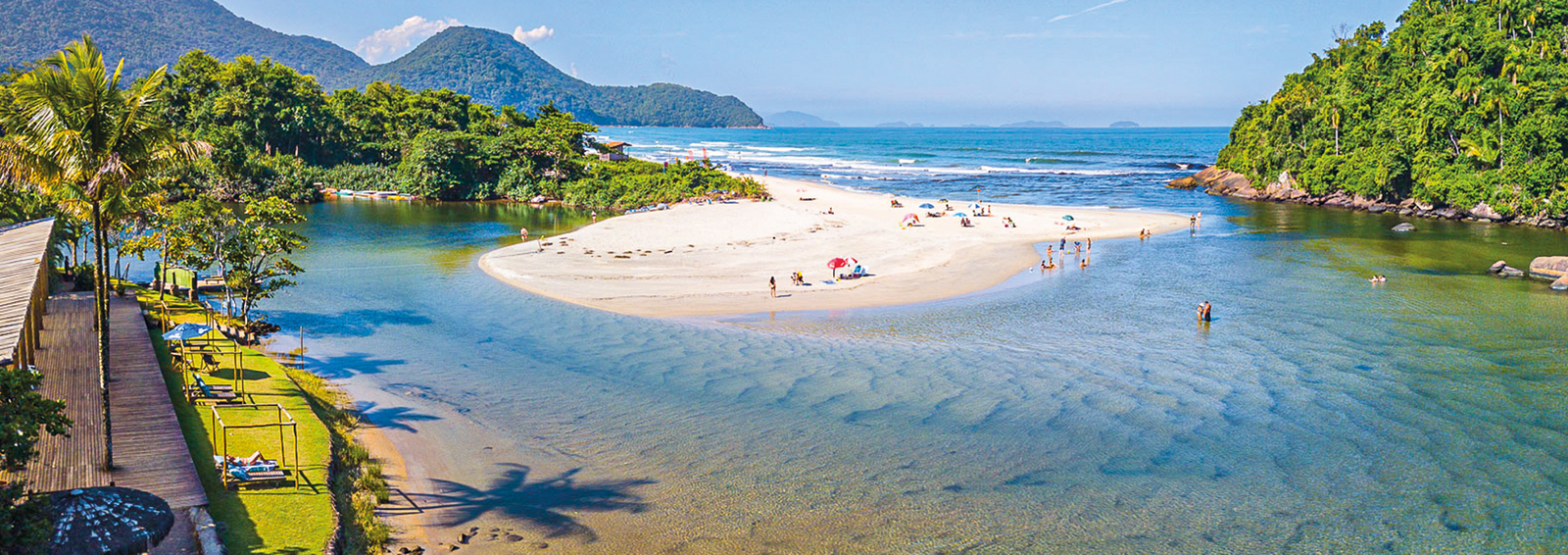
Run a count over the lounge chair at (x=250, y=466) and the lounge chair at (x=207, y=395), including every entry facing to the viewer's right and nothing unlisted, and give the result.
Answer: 2

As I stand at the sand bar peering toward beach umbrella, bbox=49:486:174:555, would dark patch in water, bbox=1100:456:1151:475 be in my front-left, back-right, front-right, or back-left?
front-left

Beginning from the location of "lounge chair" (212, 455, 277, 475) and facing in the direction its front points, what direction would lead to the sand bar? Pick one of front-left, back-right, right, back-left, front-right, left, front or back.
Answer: front-left

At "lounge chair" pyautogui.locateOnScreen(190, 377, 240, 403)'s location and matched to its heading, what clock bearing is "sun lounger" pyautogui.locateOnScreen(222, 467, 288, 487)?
The sun lounger is roughly at 3 o'clock from the lounge chair.

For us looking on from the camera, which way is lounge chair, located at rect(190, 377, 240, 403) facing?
facing to the right of the viewer

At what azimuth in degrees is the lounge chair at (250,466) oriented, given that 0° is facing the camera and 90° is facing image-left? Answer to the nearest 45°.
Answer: approximately 270°

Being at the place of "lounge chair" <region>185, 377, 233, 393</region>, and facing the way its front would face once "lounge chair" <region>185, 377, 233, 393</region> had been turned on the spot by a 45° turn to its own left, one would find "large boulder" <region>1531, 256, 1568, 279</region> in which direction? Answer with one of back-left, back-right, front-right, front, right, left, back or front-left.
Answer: front-right

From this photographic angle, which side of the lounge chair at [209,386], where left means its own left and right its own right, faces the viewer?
right

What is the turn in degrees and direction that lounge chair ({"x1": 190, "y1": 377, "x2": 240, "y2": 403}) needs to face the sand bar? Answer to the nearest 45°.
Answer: approximately 45° to its left

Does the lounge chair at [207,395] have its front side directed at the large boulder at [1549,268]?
yes

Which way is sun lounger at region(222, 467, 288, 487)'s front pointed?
to the viewer's right

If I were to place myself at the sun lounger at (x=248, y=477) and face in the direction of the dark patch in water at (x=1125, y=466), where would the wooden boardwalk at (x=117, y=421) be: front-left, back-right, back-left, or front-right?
back-left

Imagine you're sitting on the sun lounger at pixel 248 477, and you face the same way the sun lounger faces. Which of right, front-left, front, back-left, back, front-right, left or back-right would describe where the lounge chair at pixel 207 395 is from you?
left
